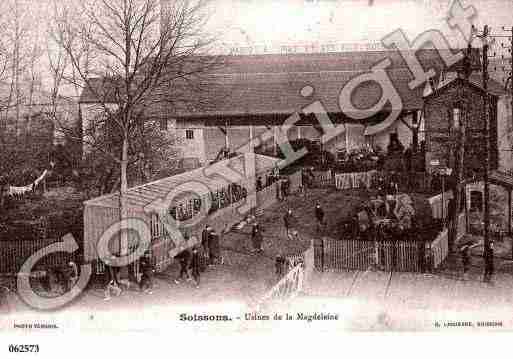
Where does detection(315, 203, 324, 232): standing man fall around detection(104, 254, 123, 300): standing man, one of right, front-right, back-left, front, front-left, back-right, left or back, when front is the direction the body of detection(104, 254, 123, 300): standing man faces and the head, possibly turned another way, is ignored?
back-left

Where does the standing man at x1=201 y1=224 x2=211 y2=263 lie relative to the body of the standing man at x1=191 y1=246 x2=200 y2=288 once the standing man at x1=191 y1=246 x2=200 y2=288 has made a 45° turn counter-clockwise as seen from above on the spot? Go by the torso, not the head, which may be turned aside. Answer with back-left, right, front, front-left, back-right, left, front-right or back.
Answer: back-left

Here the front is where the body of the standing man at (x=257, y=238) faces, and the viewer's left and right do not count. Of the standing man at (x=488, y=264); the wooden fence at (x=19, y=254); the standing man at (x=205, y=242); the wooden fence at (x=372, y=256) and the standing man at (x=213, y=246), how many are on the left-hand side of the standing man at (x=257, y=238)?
2

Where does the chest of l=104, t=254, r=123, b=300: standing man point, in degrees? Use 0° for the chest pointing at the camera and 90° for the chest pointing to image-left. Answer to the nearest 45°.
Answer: approximately 0°

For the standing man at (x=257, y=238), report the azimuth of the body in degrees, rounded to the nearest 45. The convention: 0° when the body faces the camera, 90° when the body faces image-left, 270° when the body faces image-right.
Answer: approximately 0°

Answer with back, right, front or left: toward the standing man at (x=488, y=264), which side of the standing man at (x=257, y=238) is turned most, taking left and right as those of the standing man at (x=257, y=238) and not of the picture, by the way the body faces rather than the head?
left

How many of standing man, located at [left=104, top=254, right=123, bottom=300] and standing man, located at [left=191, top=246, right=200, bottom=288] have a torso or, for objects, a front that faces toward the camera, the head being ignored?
2

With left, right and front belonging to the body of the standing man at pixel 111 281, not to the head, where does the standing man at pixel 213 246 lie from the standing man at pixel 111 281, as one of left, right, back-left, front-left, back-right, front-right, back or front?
back-left
